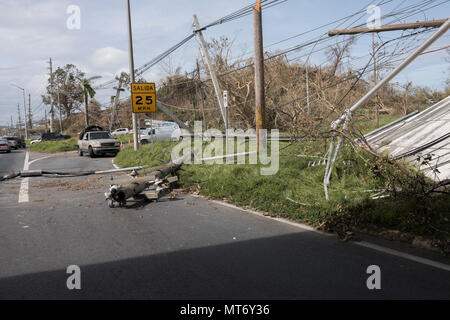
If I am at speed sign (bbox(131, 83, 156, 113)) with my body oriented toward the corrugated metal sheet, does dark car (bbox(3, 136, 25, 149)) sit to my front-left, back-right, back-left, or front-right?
back-left

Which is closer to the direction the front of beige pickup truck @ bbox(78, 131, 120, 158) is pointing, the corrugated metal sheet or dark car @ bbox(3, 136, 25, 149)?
the corrugated metal sheet

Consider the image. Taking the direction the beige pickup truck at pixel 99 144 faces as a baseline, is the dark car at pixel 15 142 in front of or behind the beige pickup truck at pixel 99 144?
behind

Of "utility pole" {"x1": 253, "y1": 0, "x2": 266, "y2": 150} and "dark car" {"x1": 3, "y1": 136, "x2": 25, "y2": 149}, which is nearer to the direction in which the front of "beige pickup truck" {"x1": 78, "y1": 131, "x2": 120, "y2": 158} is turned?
the utility pole

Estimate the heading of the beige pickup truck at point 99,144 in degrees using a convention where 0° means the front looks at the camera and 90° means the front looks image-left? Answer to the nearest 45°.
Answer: approximately 315°
